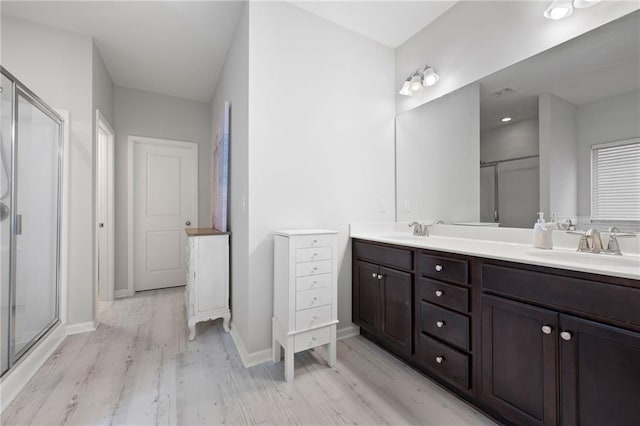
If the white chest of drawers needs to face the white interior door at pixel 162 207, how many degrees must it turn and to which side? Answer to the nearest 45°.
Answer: approximately 180°

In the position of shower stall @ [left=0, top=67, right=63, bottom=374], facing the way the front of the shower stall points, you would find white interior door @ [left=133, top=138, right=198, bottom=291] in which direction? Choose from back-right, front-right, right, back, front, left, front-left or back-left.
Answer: front-left

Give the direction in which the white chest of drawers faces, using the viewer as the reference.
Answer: facing the viewer and to the right of the viewer

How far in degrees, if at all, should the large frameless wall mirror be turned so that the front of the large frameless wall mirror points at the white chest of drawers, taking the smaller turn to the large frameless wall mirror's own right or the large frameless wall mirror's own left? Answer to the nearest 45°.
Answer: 0° — it already faces it

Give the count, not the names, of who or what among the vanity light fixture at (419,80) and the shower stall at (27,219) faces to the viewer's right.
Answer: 1

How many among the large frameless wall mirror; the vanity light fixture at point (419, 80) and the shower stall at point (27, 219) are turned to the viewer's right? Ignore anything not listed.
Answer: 1

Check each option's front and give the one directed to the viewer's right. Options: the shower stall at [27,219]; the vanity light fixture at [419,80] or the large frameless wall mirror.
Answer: the shower stall

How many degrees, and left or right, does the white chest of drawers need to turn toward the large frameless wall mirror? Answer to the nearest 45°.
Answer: approximately 45° to its left

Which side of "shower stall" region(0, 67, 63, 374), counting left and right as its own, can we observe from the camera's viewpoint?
right

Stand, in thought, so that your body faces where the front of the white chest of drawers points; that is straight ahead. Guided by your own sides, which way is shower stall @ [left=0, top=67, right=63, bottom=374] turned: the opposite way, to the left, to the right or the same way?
to the left

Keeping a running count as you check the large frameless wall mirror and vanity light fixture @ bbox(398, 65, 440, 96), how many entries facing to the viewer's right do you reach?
0

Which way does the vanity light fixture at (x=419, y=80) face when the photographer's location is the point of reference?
facing the viewer and to the left of the viewer
